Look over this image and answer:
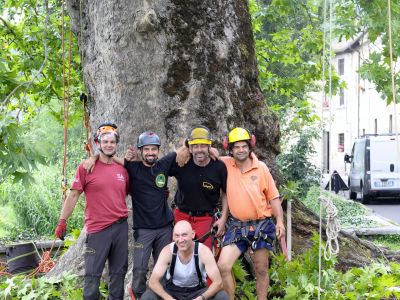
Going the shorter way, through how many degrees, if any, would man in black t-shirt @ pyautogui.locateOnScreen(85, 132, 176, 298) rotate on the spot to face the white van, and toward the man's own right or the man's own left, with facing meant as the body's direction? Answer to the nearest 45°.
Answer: approximately 135° to the man's own left

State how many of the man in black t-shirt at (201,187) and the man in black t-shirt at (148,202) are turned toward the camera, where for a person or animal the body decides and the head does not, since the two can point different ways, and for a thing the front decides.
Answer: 2

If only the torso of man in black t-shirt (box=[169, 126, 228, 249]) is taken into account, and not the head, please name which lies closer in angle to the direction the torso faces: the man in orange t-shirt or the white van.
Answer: the man in orange t-shirt

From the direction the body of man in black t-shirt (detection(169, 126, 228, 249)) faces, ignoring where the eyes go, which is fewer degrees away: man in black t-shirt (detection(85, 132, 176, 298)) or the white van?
the man in black t-shirt

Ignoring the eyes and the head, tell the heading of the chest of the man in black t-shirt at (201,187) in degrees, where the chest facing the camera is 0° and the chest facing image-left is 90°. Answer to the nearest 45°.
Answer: approximately 0°

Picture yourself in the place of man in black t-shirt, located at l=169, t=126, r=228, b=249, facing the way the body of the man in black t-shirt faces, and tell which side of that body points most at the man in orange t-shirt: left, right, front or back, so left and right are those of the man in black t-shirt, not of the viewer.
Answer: left

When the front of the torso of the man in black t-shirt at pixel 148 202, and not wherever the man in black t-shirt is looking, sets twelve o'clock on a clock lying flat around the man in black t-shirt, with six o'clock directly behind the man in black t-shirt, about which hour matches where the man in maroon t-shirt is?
The man in maroon t-shirt is roughly at 3 o'clock from the man in black t-shirt.

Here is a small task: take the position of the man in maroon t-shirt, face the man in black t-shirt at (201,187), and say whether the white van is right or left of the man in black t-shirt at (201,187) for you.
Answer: left
